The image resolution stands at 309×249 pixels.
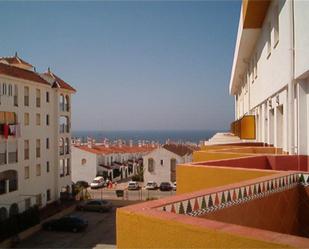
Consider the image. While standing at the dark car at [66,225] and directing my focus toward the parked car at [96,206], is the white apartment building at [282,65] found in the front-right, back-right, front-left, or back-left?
back-right

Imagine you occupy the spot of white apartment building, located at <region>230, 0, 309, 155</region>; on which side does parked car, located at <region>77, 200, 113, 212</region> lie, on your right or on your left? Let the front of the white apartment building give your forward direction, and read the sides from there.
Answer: on your right

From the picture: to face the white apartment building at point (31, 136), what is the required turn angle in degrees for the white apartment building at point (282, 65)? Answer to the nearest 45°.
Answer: approximately 45° to its right

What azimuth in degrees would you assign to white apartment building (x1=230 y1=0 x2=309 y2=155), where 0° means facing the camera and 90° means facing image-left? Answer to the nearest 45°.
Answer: approximately 90°

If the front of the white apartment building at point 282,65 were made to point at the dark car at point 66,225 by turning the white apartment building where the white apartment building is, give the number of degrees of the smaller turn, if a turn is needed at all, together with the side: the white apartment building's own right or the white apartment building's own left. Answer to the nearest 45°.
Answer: approximately 45° to the white apartment building's own right
